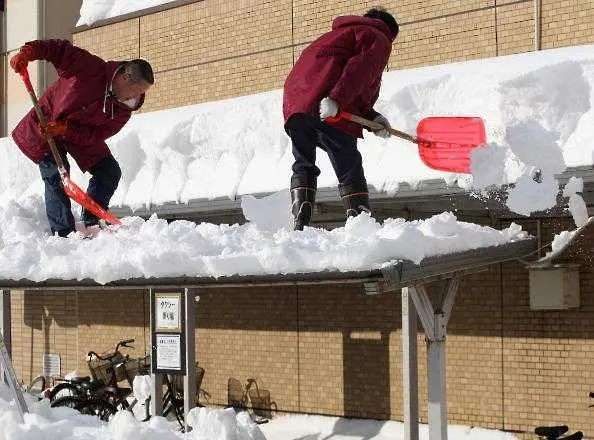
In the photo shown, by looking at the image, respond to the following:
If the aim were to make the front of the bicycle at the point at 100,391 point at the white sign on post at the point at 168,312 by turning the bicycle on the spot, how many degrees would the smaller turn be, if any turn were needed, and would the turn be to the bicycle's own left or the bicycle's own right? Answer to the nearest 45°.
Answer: approximately 45° to the bicycle's own left

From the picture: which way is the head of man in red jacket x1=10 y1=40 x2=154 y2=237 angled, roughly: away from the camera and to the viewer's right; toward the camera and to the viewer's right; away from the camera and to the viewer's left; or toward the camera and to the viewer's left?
toward the camera and to the viewer's right

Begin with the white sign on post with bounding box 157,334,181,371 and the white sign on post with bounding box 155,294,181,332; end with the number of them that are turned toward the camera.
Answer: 2
